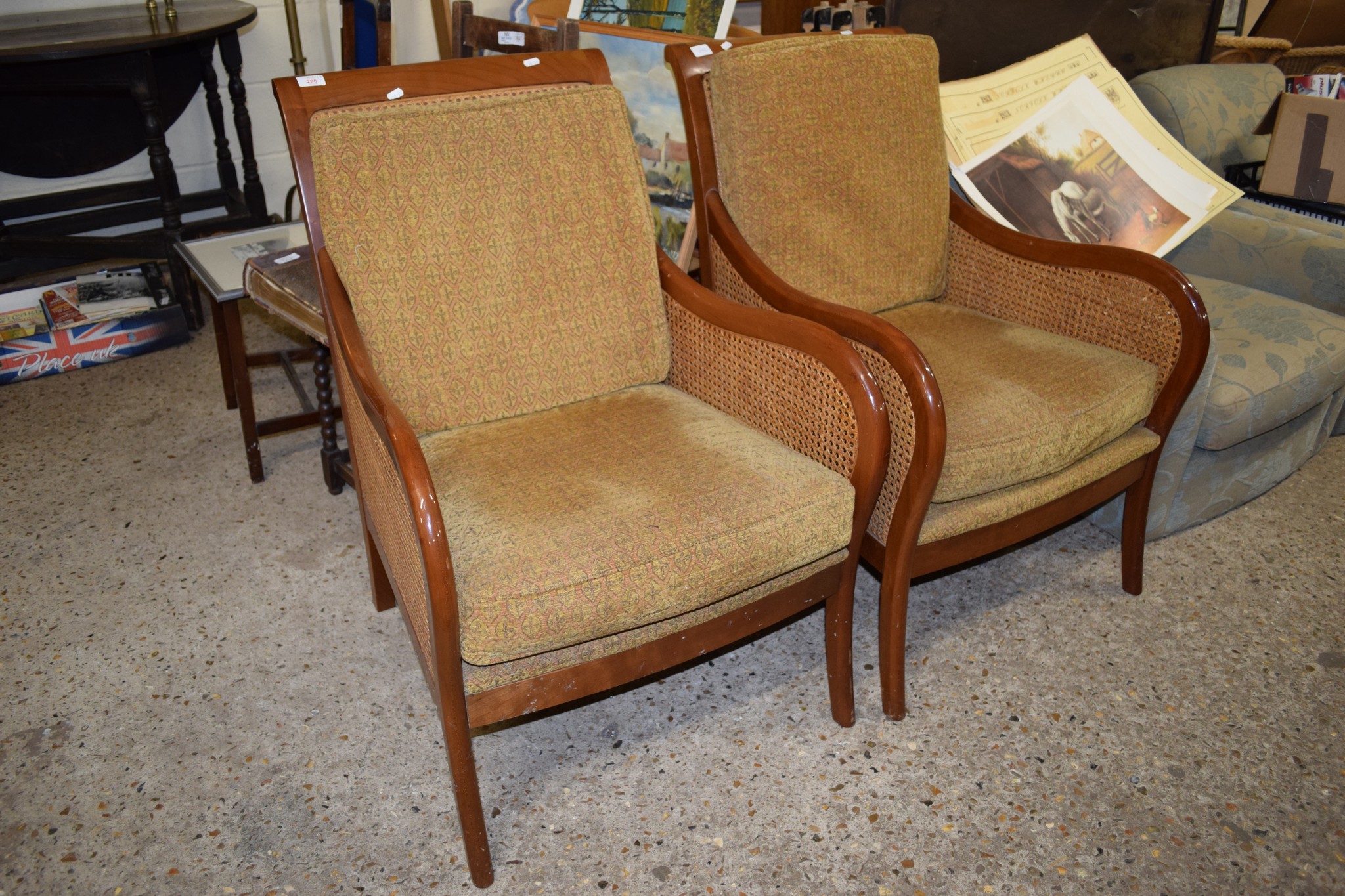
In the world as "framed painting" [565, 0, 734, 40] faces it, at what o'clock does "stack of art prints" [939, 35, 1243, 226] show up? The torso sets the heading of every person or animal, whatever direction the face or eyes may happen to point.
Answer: The stack of art prints is roughly at 10 o'clock from the framed painting.

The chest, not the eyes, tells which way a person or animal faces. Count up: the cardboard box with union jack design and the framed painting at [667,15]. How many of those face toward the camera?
2

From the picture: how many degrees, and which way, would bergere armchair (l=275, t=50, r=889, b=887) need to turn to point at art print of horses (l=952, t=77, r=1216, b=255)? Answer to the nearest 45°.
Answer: approximately 90° to its left

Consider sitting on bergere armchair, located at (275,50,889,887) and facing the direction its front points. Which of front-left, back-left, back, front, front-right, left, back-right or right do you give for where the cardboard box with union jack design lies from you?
back

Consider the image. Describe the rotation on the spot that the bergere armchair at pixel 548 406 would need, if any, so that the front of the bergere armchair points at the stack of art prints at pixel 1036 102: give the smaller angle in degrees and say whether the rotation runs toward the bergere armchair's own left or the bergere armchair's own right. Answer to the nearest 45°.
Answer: approximately 90° to the bergere armchair's own left
